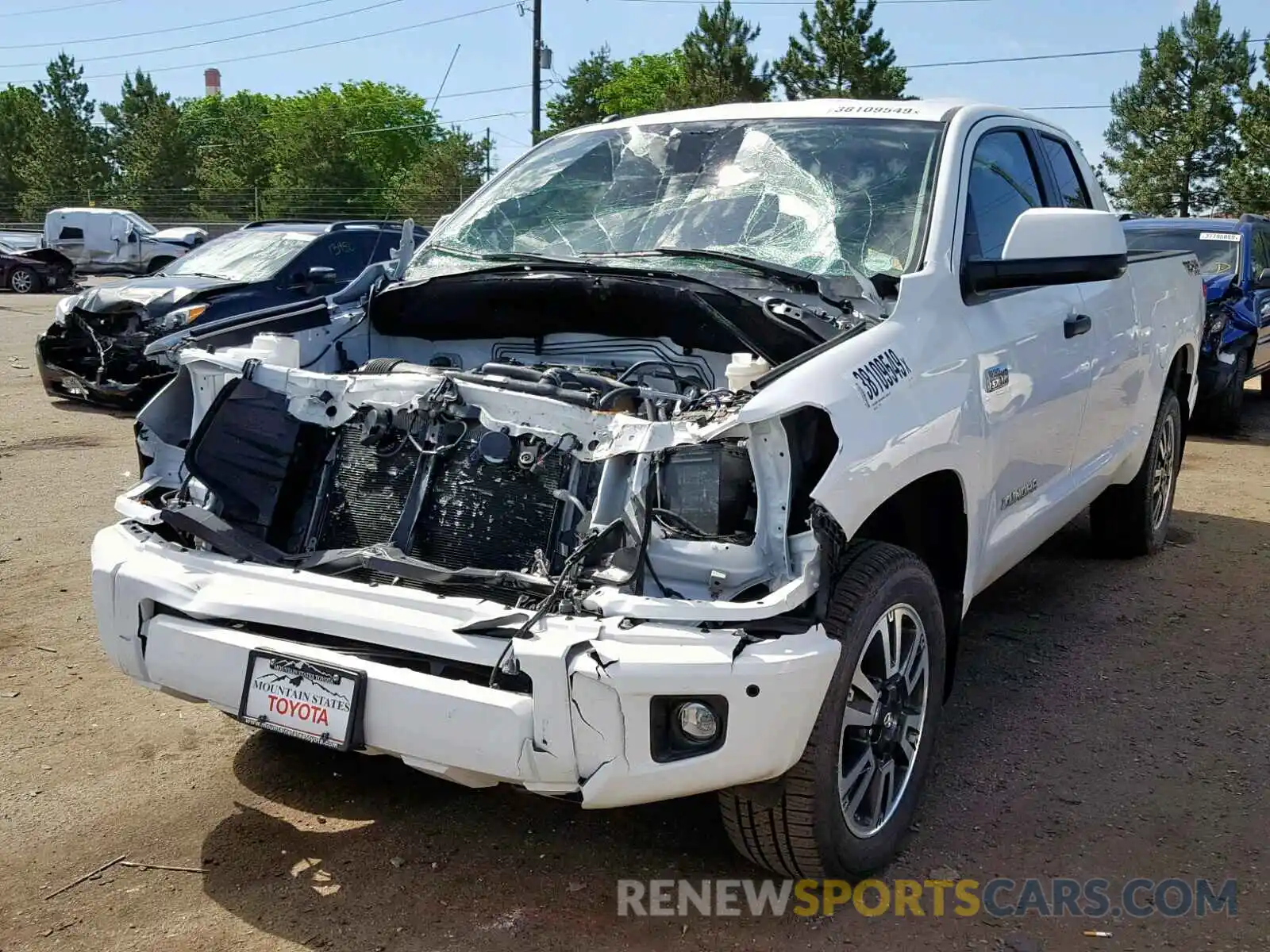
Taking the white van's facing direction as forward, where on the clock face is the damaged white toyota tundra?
The damaged white toyota tundra is roughly at 3 o'clock from the white van.

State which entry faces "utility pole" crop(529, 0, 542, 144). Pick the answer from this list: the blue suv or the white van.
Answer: the white van

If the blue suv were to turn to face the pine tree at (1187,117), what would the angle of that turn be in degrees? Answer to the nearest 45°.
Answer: approximately 135° to its right

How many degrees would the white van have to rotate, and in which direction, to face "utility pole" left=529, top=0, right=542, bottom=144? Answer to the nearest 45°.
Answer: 0° — it already faces it

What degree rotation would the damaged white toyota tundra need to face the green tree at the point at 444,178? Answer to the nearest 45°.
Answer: approximately 135° to its right

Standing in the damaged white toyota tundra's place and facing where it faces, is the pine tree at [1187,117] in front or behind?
behind

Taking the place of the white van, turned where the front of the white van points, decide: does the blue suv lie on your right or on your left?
on your right

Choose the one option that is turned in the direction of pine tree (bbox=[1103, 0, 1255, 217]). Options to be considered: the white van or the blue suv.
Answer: the white van

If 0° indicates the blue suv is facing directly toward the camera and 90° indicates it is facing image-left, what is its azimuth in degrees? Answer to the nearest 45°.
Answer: approximately 45°

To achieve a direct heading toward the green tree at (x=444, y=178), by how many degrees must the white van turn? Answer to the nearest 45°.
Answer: approximately 45° to its left

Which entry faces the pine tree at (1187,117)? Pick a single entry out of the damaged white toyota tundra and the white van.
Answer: the white van

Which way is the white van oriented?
to the viewer's right
